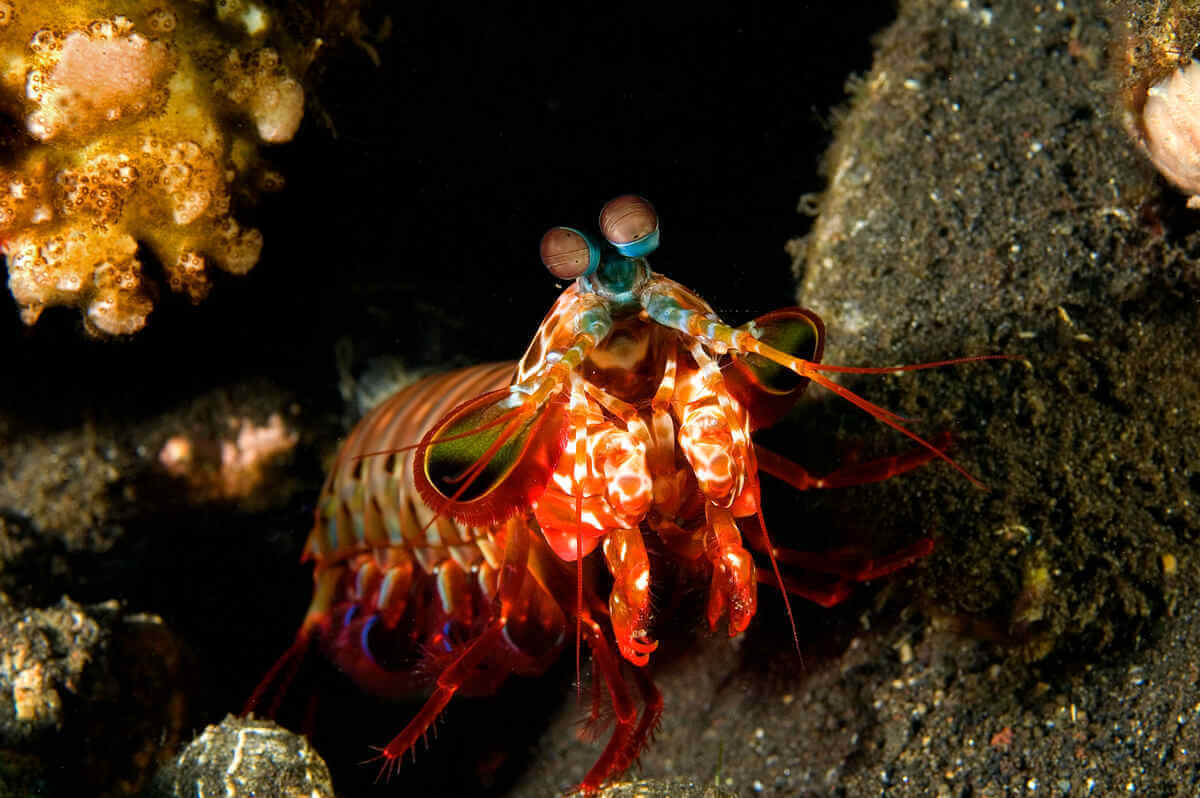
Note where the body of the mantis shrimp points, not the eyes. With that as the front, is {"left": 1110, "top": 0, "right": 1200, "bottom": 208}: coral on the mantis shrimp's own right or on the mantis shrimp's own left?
on the mantis shrimp's own left

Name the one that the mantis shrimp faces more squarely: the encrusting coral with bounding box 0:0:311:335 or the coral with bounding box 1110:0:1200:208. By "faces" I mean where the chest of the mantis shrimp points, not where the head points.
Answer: the coral

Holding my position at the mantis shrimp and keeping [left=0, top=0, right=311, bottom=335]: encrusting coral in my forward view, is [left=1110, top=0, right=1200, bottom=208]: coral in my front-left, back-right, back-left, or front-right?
back-right

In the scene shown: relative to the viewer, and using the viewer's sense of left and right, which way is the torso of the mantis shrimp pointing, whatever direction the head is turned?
facing the viewer and to the right of the viewer
